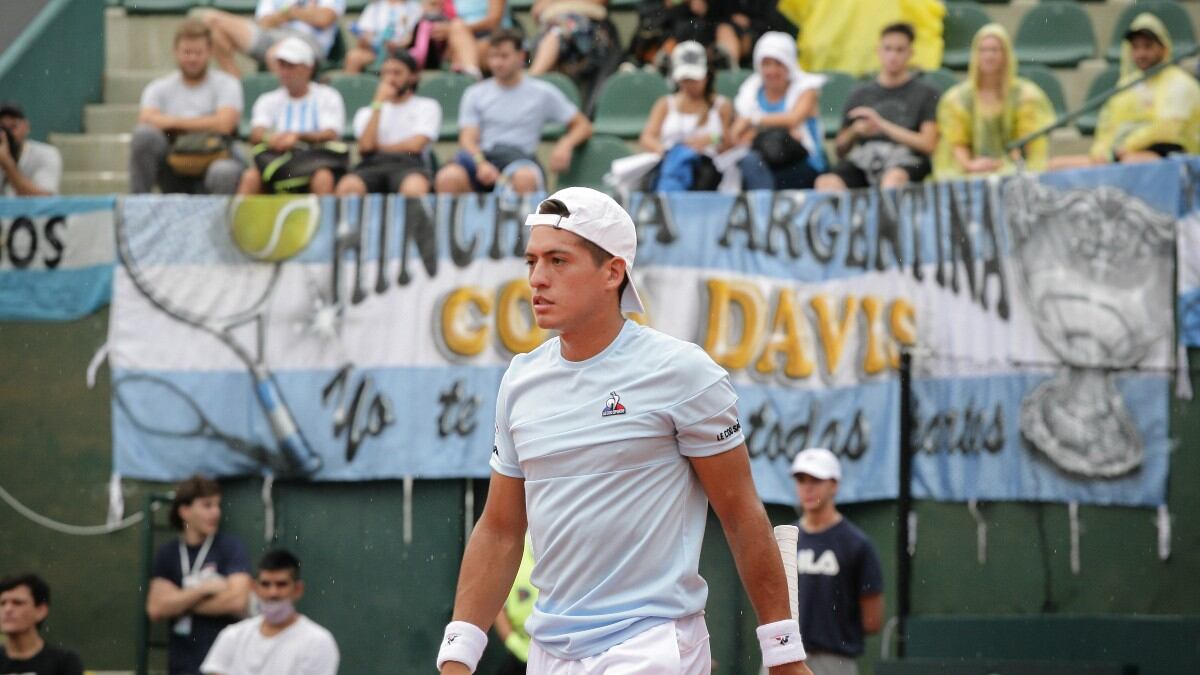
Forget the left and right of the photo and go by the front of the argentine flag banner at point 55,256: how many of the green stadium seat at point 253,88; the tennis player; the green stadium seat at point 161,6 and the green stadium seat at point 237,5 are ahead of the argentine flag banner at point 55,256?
1

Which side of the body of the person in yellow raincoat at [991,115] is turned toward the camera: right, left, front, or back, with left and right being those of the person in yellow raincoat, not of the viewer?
front

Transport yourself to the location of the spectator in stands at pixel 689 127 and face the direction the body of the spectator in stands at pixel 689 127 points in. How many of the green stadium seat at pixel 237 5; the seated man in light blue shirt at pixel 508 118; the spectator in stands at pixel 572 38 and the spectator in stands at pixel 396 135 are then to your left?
0

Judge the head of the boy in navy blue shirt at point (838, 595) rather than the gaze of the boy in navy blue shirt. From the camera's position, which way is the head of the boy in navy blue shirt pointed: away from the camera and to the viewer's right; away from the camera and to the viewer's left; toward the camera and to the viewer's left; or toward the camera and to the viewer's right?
toward the camera and to the viewer's left

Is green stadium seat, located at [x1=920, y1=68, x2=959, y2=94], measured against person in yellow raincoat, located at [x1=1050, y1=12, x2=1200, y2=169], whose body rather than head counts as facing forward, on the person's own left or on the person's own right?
on the person's own right

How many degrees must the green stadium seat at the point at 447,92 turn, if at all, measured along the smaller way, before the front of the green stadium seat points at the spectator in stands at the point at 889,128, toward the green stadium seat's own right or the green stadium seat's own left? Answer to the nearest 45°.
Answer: approximately 45° to the green stadium seat's own left

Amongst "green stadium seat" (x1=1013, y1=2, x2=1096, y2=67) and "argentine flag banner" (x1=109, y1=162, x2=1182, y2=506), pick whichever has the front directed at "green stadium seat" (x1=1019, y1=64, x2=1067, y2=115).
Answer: "green stadium seat" (x1=1013, y1=2, x2=1096, y2=67)

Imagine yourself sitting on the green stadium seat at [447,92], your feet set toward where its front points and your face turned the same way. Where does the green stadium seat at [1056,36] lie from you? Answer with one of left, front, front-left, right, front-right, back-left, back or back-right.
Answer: left

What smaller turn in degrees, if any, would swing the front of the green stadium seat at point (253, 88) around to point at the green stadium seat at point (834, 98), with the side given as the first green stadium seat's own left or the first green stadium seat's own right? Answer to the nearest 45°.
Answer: approximately 90° to the first green stadium seat's own left

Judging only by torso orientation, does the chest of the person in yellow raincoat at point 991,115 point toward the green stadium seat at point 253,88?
no

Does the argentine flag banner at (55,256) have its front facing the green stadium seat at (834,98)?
no

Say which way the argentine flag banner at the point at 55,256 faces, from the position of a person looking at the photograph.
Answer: facing the viewer

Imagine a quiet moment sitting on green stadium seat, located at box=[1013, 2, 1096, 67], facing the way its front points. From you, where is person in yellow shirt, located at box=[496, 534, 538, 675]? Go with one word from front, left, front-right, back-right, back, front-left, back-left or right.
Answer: front-right

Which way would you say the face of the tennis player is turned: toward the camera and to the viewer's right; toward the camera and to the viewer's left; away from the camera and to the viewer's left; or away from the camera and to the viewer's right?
toward the camera and to the viewer's left

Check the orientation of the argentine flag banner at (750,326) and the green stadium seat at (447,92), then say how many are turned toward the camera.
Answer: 2

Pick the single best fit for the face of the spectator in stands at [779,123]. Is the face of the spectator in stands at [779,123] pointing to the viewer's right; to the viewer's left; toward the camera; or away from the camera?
toward the camera
